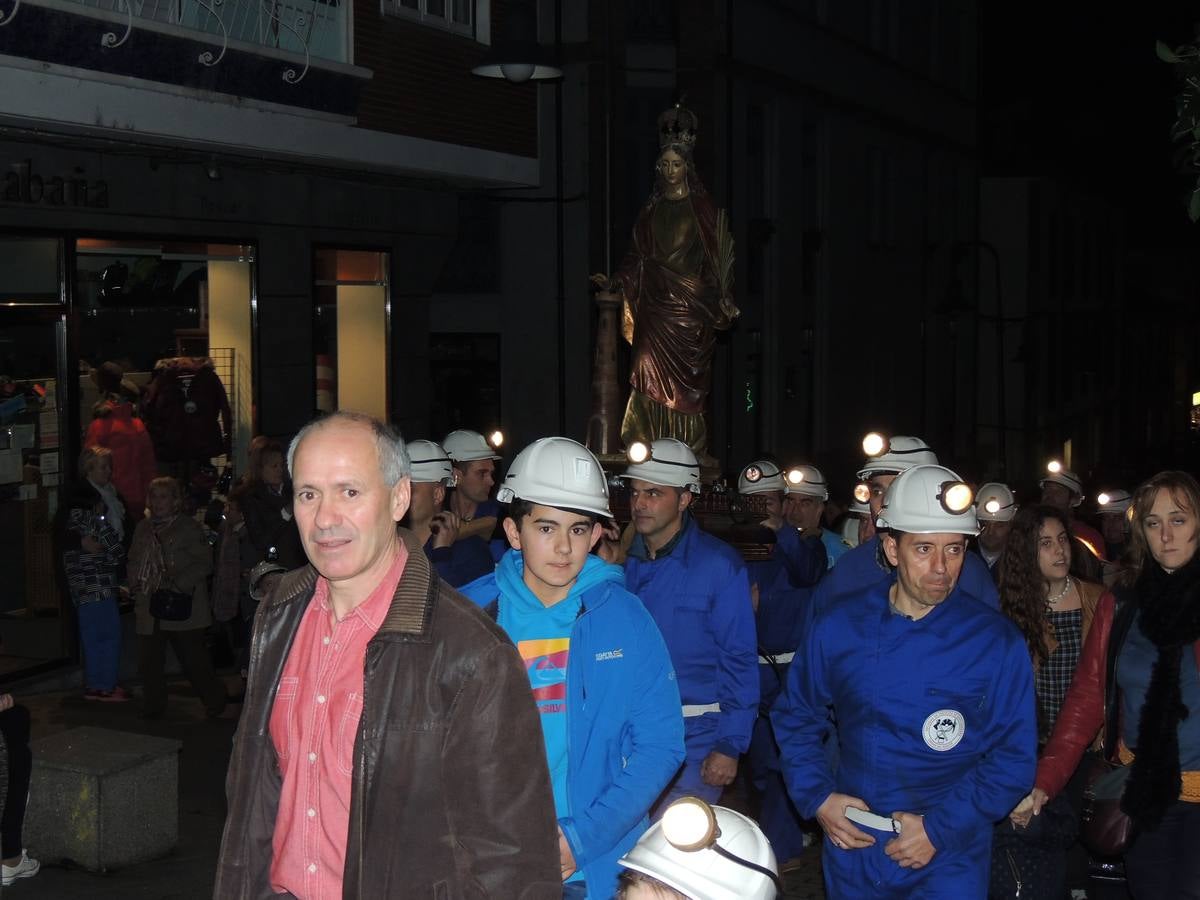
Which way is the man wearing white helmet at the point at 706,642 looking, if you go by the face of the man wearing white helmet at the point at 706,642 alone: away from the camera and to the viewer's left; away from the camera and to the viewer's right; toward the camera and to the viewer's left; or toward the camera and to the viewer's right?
toward the camera and to the viewer's left

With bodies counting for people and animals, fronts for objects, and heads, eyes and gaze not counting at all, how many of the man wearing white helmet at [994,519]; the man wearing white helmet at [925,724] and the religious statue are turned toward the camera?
3

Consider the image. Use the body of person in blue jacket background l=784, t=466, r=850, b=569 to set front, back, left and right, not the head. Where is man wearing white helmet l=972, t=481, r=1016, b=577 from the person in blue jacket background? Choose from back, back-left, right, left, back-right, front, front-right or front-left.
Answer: back-left

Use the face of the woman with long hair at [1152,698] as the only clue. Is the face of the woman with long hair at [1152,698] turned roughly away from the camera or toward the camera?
toward the camera

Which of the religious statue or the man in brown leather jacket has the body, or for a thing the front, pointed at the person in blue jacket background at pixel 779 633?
the religious statue

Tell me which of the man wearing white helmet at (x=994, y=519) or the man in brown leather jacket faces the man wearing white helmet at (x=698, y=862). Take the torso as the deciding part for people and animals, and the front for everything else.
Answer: the man wearing white helmet at (x=994, y=519)

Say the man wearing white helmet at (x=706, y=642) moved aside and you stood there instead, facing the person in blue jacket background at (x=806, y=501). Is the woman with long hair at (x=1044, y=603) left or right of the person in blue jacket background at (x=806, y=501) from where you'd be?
right

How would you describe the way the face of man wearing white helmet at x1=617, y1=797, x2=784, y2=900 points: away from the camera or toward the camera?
toward the camera

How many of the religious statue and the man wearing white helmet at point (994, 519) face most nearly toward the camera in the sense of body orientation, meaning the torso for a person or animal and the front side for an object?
2

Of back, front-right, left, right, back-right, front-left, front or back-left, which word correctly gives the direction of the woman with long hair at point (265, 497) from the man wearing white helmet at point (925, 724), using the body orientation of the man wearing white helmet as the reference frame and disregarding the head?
back-right

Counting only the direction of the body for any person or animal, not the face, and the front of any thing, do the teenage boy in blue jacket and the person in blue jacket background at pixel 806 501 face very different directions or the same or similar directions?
same or similar directions

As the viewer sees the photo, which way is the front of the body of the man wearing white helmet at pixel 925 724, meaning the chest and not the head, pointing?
toward the camera

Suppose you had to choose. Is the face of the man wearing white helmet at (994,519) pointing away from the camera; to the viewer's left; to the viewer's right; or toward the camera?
toward the camera

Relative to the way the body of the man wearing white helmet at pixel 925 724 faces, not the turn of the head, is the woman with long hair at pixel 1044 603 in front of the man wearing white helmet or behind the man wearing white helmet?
behind

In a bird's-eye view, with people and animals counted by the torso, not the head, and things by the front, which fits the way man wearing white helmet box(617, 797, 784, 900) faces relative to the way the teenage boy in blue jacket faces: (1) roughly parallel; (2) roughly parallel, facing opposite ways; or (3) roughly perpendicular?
roughly parallel

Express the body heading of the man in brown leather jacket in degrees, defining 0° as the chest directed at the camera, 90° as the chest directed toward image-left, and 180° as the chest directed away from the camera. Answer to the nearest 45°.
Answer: approximately 45°

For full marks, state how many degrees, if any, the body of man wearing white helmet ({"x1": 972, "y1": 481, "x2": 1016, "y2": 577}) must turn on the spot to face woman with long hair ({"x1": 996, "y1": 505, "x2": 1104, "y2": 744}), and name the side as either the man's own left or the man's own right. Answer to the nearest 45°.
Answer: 0° — they already face them

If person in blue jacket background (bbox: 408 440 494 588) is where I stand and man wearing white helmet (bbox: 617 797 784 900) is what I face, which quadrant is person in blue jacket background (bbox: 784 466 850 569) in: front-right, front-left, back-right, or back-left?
back-left

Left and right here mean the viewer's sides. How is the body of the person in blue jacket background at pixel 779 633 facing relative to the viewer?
facing the viewer and to the left of the viewer

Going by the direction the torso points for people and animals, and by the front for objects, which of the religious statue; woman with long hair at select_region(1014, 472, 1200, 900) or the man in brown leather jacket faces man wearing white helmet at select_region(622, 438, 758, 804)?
the religious statue
